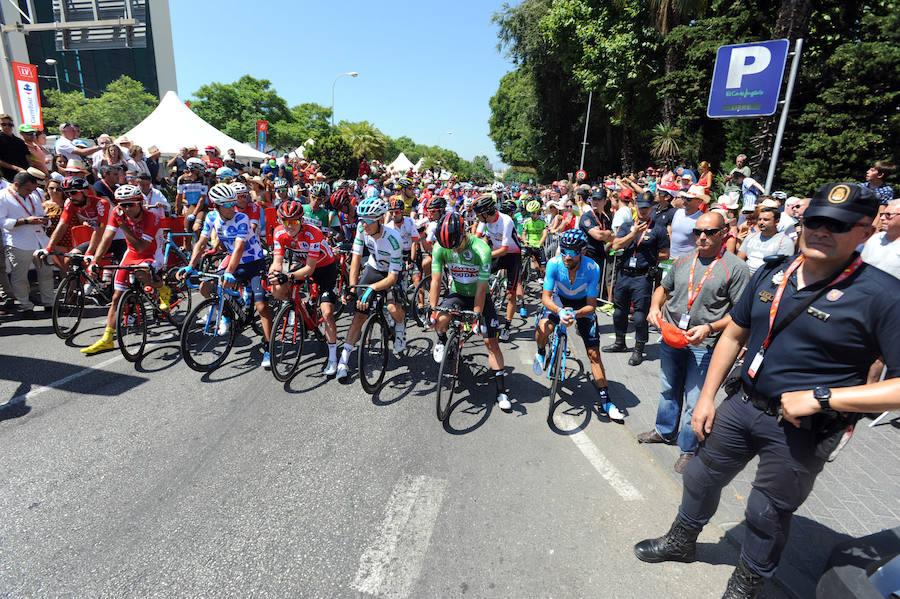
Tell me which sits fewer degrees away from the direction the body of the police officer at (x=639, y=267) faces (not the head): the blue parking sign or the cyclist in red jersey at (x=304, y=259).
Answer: the cyclist in red jersey

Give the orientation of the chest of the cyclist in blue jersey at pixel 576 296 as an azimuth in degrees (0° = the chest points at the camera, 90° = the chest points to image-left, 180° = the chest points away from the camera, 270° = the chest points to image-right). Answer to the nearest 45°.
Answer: approximately 0°

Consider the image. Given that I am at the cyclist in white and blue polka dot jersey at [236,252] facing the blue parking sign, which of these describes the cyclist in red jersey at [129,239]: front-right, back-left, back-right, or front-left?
back-left

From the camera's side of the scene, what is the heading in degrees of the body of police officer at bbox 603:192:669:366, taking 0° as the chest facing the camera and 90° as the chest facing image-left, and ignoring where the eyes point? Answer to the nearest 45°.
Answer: approximately 45°

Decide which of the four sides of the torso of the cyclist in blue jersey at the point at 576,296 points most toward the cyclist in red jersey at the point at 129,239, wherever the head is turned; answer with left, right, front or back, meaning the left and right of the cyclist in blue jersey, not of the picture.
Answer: right

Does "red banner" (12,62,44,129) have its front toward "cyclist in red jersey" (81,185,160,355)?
yes

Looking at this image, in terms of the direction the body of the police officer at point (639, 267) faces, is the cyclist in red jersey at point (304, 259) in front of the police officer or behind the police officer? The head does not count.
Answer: in front

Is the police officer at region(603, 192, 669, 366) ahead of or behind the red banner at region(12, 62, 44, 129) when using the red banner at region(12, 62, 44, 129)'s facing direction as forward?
ahead

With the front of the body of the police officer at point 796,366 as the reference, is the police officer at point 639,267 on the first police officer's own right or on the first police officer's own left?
on the first police officer's own right

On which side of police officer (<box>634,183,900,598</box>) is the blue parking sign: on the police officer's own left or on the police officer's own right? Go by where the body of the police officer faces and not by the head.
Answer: on the police officer's own right

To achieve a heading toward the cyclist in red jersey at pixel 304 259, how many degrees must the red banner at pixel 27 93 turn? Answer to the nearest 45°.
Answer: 0° — it already faces them

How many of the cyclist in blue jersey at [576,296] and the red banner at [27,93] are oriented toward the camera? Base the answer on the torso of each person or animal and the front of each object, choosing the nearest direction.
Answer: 2

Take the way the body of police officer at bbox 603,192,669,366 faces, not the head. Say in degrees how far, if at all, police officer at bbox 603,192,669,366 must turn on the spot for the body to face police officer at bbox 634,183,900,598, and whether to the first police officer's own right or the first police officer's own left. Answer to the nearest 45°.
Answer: approximately 45° to the first police officer's own left
